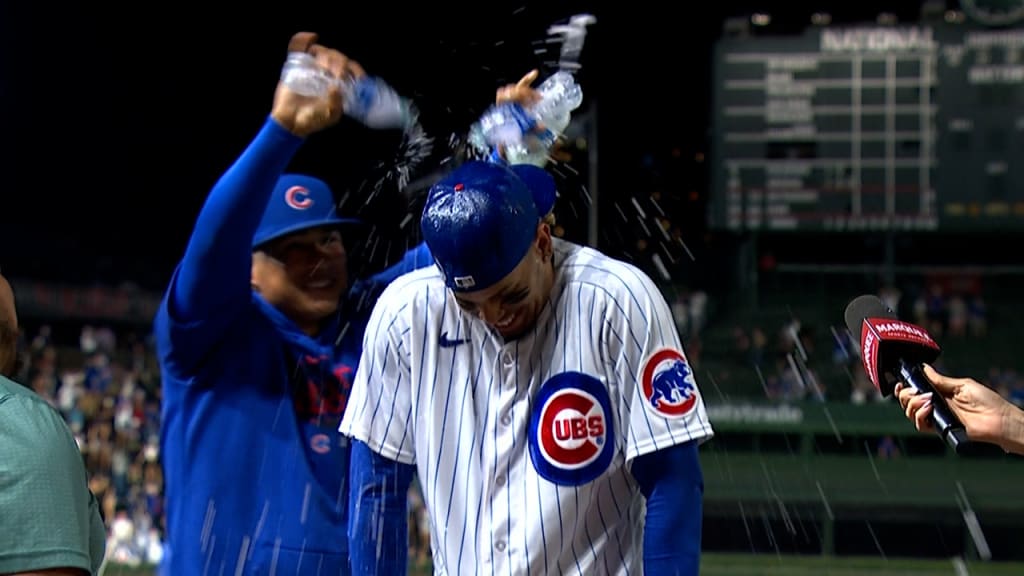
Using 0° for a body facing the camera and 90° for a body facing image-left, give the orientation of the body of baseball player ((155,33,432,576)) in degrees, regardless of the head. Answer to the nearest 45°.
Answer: approximately 315°

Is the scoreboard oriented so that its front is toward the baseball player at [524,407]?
yes

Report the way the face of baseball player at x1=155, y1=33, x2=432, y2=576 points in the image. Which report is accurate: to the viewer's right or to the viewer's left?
to the viewer's right

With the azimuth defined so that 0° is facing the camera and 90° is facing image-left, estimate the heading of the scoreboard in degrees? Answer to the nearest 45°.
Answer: approximately 0°

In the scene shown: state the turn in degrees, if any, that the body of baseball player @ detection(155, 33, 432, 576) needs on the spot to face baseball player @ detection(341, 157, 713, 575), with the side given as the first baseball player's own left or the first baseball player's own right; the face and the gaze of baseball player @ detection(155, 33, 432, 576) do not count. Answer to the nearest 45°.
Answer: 0° — they already face them

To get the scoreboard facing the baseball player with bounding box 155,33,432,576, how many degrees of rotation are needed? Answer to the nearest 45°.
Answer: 0° — it already faces them
